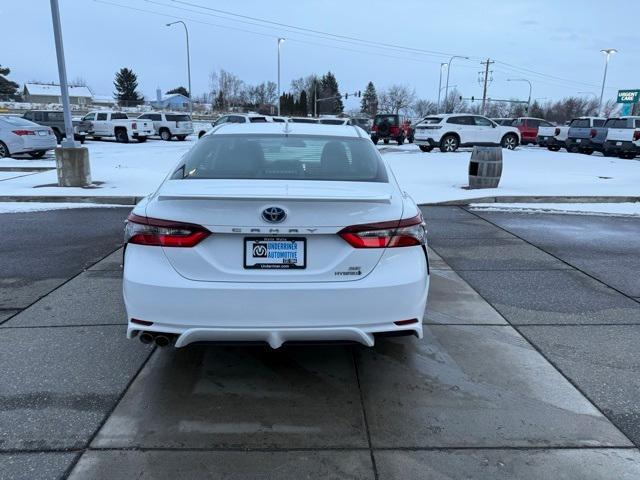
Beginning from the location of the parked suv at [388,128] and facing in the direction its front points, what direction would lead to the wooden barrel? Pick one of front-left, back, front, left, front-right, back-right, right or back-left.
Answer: back-right

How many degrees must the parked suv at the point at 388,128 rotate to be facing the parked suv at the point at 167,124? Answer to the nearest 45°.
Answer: approximately 135° to its left

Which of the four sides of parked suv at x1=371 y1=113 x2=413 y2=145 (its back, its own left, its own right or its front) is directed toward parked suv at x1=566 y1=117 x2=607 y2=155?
right

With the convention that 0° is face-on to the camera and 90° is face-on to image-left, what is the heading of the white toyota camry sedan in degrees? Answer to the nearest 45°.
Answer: approximately 180°

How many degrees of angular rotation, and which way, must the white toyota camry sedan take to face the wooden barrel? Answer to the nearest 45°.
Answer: approximately 45° to its right

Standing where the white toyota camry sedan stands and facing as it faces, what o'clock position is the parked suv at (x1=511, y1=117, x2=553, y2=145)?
The parked suv is roughly at 1 o'clock from the white toyota camry sedan.

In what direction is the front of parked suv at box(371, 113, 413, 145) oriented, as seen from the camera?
facing away from the viewer and to the right of the viewer

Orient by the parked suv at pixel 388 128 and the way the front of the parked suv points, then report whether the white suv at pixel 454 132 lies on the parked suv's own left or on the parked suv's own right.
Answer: on the parked suv's own right

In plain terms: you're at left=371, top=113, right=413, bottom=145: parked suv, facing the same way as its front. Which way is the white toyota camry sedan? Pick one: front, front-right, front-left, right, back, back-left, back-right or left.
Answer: back-right
